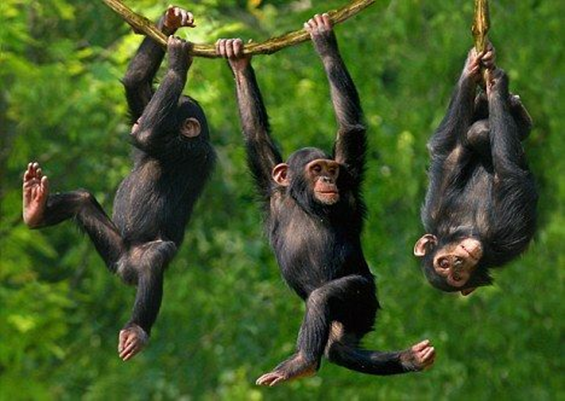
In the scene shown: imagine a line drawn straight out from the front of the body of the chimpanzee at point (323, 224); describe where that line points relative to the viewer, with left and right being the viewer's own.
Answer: facing the viewer and to the right of the viewer
